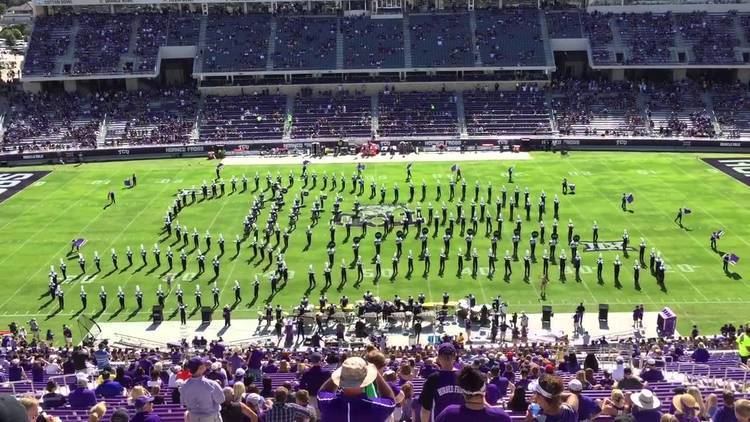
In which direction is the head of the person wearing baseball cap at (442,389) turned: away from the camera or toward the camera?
away from the camera

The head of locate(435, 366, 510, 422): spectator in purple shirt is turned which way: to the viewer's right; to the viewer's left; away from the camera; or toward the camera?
away from the camera

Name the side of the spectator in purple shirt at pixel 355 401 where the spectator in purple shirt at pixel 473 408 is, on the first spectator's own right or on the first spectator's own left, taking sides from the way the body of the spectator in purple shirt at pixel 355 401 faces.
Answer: on the first spectator's own right

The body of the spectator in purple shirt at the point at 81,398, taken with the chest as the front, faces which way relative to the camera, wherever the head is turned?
away from the camera

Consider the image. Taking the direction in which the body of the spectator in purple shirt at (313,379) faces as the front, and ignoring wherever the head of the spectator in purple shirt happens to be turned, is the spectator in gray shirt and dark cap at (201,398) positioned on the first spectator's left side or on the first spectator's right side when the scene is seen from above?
on the first spectator's left side

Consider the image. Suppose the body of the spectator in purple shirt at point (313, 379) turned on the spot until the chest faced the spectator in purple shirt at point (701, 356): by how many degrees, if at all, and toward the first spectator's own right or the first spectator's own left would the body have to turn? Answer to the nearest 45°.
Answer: approximately 45° to the first spectator's own right

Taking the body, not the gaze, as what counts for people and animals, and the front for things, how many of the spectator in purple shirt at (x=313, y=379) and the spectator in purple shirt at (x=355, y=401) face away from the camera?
2

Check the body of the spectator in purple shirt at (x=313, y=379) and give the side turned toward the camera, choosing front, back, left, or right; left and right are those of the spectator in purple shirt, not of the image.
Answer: back

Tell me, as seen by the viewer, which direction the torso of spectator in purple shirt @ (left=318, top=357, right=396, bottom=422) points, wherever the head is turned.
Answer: away from the camera

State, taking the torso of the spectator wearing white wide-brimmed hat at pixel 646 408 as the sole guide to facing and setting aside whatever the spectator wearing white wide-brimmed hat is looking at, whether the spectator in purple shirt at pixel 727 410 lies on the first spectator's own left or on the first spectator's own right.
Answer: on the first spectator's own right

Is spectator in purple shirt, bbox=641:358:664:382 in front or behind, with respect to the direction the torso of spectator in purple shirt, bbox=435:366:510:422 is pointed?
in front

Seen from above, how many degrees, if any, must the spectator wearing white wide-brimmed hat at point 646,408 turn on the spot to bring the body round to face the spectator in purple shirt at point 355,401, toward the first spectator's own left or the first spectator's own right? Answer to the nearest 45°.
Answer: approximately 135° to the first spectator's own left

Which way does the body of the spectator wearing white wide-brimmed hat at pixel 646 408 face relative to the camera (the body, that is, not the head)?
away from the camera

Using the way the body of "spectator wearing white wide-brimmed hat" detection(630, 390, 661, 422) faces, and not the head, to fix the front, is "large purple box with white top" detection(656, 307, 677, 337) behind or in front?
in front

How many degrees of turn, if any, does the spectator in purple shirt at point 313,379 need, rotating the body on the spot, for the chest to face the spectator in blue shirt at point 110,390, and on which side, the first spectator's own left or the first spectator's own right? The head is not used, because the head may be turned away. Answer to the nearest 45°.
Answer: approximately 45° to the first spectator's own left
